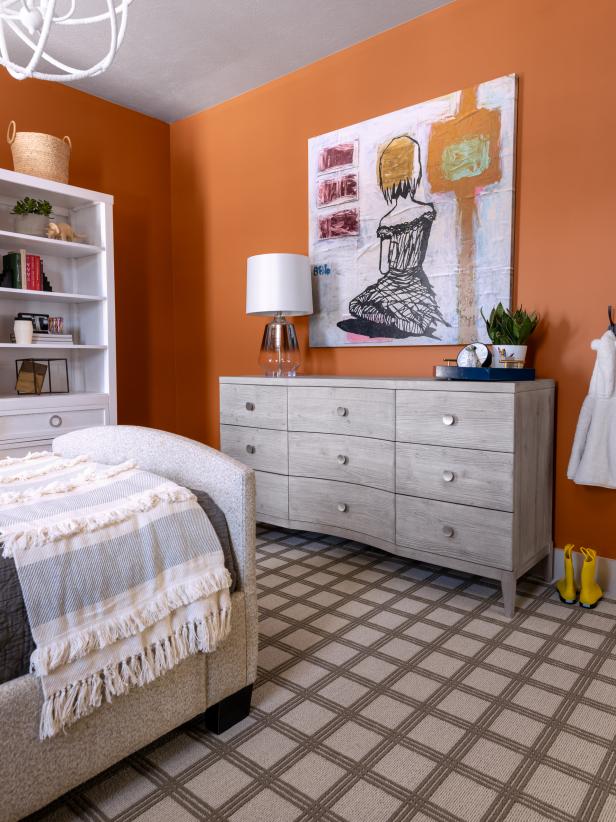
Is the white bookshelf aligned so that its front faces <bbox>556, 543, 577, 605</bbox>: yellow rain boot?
yes

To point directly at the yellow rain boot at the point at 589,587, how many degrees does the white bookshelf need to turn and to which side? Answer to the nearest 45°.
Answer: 0° — it already faces it

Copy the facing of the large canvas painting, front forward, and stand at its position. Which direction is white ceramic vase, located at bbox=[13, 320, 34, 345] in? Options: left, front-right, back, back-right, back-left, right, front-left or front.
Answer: front-right

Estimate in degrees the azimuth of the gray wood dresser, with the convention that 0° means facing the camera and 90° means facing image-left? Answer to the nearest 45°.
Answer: approximately 45°

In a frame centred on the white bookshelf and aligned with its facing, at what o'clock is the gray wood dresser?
The gray wood dresser is roughly at 12 o'clock from the white bookshelf.

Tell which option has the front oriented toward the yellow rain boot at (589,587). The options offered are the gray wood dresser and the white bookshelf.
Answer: the white bookshelf
